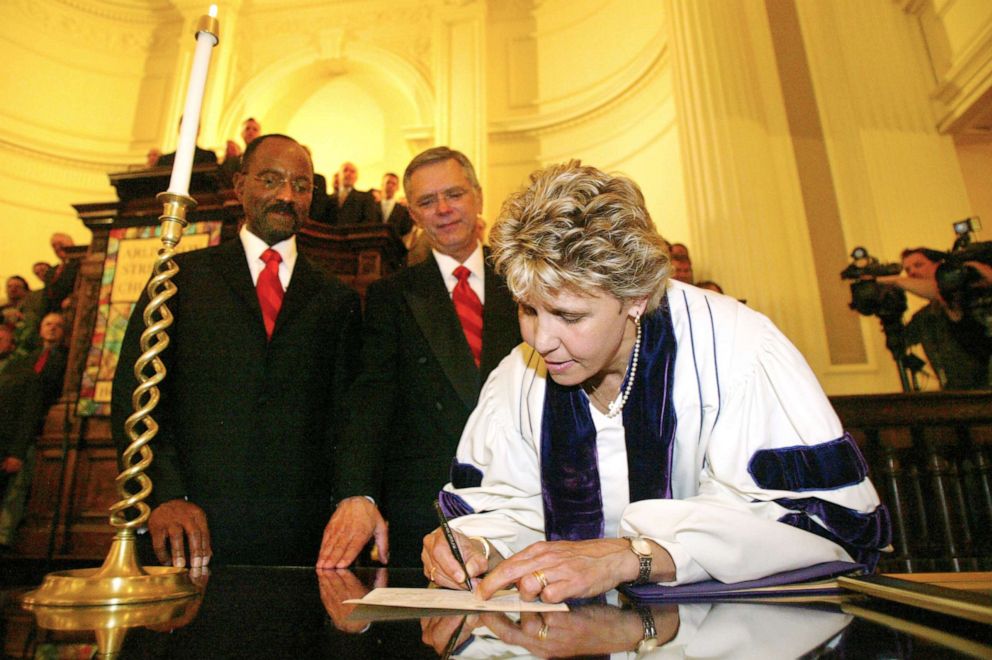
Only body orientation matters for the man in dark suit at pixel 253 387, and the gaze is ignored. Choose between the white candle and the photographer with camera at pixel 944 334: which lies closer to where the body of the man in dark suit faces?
the white candle

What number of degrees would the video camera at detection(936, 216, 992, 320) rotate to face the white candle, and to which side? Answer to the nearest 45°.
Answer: approximately 45° to its left

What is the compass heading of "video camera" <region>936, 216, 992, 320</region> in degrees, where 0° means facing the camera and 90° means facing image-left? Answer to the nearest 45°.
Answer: approximately 45°

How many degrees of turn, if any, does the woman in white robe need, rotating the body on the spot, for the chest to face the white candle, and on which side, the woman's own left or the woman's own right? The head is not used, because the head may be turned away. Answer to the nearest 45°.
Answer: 0° — they already face it

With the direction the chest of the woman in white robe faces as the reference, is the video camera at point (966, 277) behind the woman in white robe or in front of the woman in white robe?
behind

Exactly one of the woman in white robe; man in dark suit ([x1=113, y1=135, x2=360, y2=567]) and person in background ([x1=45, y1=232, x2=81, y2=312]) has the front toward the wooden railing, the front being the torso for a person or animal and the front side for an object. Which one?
the person in background

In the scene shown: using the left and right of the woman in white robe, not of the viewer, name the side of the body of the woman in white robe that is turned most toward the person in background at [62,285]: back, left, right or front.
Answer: right

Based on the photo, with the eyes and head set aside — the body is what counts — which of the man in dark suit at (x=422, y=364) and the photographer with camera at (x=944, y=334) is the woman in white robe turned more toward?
the man in dark suit
